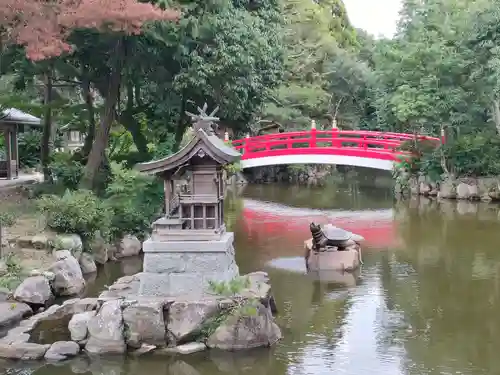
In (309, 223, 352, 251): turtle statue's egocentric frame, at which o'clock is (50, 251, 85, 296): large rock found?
The large rock is roughly at 11 o'clock from the turtle statue.

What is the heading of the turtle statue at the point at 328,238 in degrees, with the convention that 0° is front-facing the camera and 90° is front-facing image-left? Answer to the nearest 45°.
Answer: approximately 90°

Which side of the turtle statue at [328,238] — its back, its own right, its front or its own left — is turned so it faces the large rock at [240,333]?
left

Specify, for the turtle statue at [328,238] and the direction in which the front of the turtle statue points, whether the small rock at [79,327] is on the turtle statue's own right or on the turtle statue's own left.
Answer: on the turtle statue's own left

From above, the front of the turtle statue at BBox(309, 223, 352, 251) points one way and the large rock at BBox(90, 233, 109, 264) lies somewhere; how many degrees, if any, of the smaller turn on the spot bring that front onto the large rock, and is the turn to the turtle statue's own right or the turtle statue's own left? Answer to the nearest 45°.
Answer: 0° — it already faces it

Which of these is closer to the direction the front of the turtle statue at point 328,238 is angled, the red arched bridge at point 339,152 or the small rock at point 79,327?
the small rock

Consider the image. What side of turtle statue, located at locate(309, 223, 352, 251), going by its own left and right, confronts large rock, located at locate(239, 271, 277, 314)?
left
